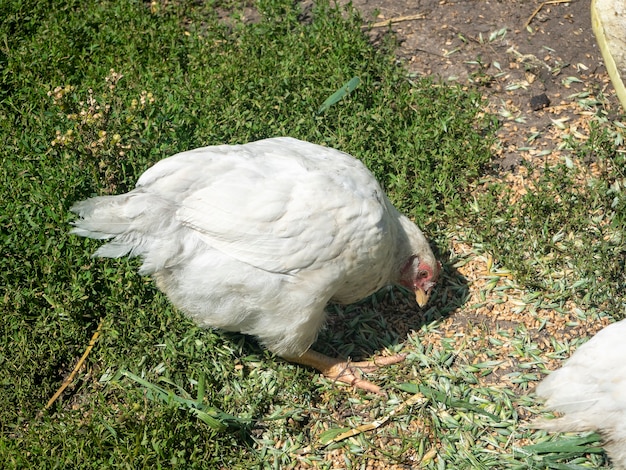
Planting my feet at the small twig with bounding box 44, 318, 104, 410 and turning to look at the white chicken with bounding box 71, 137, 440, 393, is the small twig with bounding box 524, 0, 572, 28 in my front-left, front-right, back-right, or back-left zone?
front-left

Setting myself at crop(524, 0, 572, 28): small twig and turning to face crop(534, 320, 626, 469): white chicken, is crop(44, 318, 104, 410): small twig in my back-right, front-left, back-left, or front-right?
front-right

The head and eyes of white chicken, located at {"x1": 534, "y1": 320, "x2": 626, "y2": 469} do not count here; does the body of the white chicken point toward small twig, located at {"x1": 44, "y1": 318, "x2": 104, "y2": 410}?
no

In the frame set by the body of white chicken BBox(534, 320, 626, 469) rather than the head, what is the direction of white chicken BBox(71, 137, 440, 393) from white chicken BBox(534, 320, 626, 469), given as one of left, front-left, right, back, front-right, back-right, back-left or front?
back

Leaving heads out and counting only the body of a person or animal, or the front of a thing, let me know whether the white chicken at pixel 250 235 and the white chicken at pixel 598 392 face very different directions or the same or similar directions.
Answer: same or similar directions

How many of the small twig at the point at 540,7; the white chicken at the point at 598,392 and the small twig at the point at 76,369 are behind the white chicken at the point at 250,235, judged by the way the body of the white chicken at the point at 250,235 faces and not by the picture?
1

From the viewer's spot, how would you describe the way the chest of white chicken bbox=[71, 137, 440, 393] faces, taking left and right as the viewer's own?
facing to the right of the viewer

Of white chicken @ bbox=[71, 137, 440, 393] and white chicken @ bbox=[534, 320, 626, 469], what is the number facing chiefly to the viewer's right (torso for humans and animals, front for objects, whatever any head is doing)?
2

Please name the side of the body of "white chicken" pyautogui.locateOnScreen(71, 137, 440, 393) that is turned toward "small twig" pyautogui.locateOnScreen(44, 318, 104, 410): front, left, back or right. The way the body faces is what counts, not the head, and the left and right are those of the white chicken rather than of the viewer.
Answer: back

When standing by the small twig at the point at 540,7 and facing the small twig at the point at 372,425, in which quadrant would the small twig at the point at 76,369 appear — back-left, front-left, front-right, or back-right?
front-right

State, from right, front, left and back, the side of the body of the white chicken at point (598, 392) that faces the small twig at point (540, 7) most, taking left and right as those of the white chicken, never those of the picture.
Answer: left
